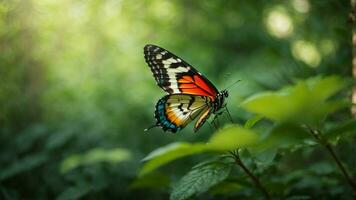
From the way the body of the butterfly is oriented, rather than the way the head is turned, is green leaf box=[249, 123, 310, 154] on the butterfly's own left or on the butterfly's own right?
on the butterfly's own right

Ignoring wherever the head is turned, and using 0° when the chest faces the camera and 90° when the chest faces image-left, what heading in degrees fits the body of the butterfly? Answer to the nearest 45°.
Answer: approximately 270°

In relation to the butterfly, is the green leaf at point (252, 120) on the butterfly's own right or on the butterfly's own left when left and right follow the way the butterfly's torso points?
on the butterfly's own right

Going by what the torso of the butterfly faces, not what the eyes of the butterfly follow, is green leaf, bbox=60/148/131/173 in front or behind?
behind

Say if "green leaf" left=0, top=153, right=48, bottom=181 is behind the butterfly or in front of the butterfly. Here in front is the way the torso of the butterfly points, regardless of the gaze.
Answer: behind

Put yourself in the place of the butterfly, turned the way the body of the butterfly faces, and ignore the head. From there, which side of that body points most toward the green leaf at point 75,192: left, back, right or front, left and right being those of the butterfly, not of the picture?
back
